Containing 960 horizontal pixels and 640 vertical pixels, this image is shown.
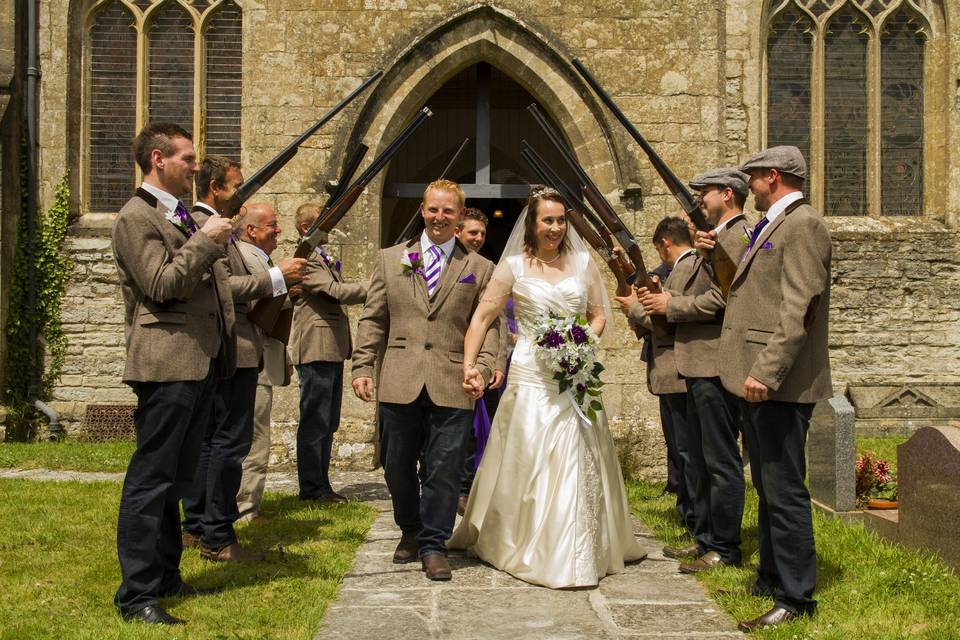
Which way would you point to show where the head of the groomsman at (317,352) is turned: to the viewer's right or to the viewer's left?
to the viewer's right

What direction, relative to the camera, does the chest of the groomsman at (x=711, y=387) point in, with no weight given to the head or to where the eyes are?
to the viewer's left

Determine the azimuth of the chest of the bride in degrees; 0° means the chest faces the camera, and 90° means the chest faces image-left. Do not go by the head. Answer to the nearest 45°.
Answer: approximately 0°

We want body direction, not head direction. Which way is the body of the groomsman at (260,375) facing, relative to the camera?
to the viewer's right

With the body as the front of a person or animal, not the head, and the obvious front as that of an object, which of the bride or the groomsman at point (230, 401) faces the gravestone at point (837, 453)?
the groomsman

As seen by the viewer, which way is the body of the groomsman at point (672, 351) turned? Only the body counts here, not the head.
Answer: to the viewer's left

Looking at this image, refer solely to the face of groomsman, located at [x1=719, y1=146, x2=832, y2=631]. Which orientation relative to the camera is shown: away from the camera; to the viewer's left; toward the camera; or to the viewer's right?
to the viewer's left

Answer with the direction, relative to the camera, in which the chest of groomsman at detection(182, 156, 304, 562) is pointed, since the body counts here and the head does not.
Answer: to the viewer's right

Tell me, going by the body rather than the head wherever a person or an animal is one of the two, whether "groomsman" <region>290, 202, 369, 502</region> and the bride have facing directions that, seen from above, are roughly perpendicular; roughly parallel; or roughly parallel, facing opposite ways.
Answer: roughly perpendicular

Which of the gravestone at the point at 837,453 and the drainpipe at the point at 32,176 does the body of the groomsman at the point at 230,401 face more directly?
the gravestone

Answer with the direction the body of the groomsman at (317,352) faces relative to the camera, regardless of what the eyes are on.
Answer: to the viewer's right

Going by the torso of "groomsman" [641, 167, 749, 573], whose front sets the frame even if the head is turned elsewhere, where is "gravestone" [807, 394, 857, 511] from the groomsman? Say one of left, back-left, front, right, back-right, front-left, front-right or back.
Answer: back-right
